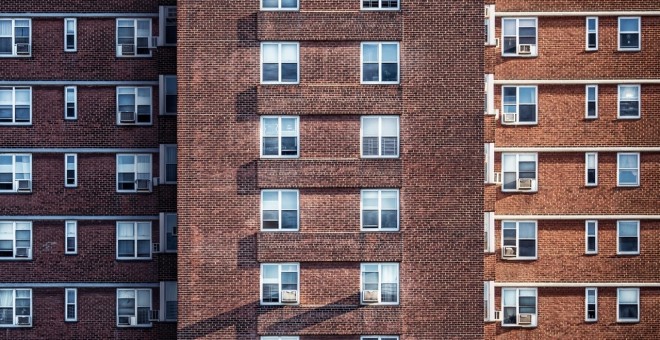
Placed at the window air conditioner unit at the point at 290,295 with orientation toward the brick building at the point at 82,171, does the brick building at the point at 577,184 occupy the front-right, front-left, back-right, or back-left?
back-right

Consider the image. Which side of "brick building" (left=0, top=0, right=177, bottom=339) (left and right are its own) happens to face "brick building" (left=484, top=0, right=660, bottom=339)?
left

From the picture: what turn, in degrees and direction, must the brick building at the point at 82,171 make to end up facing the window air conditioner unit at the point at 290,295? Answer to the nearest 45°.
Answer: approximately 45° to its left

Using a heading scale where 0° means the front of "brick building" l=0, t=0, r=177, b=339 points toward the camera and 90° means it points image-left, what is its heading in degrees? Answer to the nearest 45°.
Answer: approximately 0°
